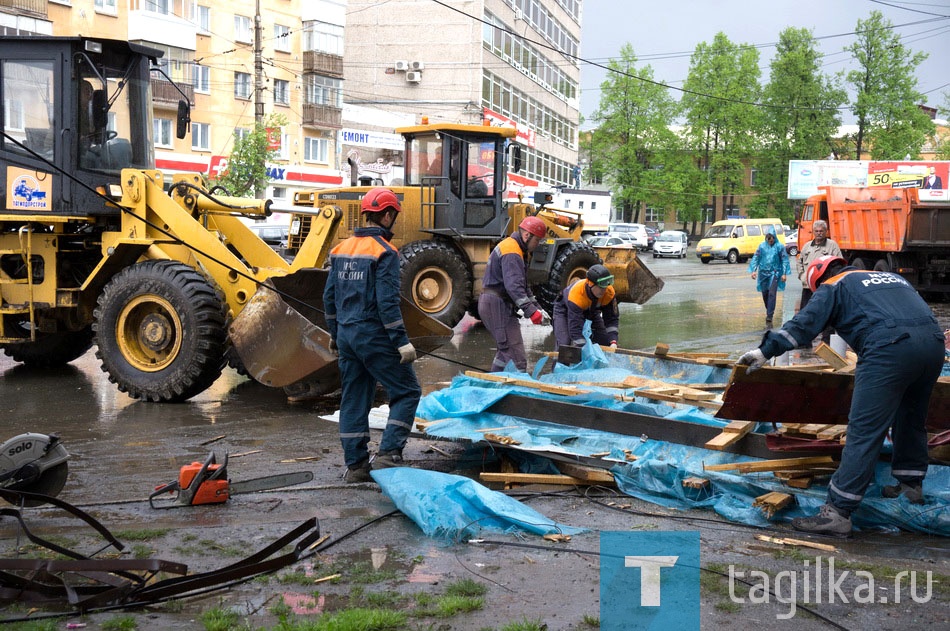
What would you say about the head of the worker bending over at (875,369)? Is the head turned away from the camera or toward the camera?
away from the camera

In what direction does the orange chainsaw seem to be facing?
to the viewer's right

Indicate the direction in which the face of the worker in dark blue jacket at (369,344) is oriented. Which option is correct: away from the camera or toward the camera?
away from the camera

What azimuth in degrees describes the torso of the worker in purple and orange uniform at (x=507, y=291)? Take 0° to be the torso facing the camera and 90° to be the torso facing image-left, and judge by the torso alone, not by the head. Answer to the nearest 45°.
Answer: approximately 270°

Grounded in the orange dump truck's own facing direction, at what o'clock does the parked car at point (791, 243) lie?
The parked car is roughly at 1 o'clock from the orange dump truck.

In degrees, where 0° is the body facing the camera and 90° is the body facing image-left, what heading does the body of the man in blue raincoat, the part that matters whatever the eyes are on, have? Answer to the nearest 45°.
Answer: approximately 0°

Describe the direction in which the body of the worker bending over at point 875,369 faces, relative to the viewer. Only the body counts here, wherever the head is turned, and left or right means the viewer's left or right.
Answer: facing away from the viewer and to the left of the viewer
